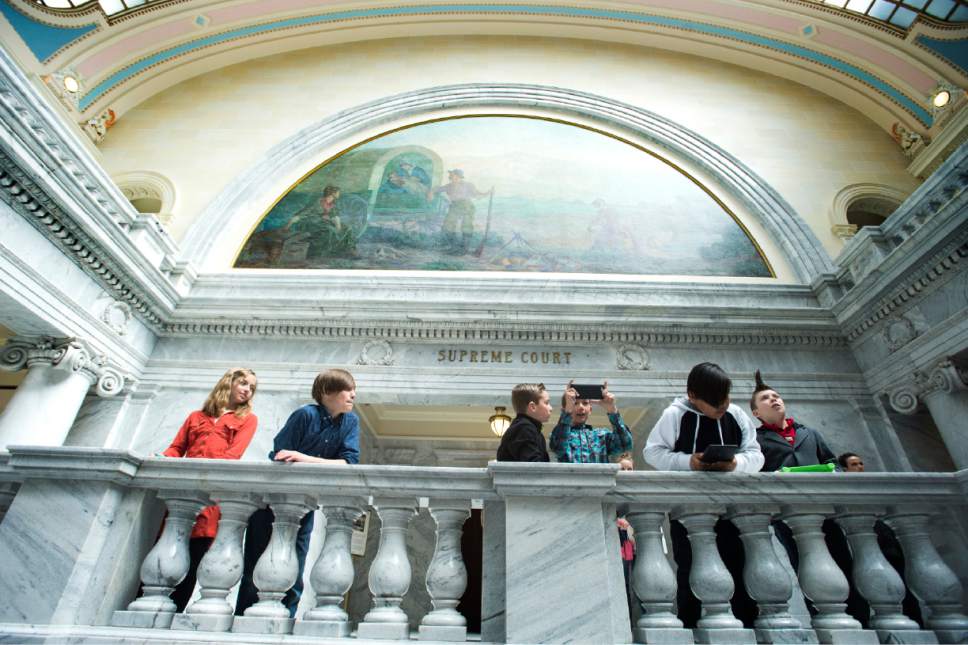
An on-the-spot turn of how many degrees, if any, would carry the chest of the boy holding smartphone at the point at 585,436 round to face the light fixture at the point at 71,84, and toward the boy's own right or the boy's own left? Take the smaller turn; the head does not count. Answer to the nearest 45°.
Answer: approximately 90° to the boy's own right

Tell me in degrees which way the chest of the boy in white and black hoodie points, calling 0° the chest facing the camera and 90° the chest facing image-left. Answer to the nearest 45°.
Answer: approximately 0°

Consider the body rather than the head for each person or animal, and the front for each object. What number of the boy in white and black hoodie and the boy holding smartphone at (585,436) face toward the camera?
2

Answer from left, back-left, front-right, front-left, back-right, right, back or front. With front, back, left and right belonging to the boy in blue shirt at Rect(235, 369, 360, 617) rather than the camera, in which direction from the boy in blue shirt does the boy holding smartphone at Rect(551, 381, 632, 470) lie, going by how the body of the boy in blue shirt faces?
front-left

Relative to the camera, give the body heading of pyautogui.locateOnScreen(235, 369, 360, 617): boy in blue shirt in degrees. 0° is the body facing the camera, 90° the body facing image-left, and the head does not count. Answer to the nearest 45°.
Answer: approximately 315°

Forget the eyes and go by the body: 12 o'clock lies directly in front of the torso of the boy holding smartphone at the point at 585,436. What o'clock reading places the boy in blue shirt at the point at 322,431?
The boy in blue shirt is roughly at 2 o'clock from the boy holding smartphone.

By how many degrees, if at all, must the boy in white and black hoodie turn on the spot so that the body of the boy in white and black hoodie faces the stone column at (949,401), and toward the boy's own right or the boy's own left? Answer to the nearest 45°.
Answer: approximately 135° to the boy's own left

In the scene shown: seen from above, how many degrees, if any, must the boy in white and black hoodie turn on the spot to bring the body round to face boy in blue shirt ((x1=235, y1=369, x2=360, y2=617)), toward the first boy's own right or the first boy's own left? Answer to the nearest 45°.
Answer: approximately 90° to the first boy's own right
